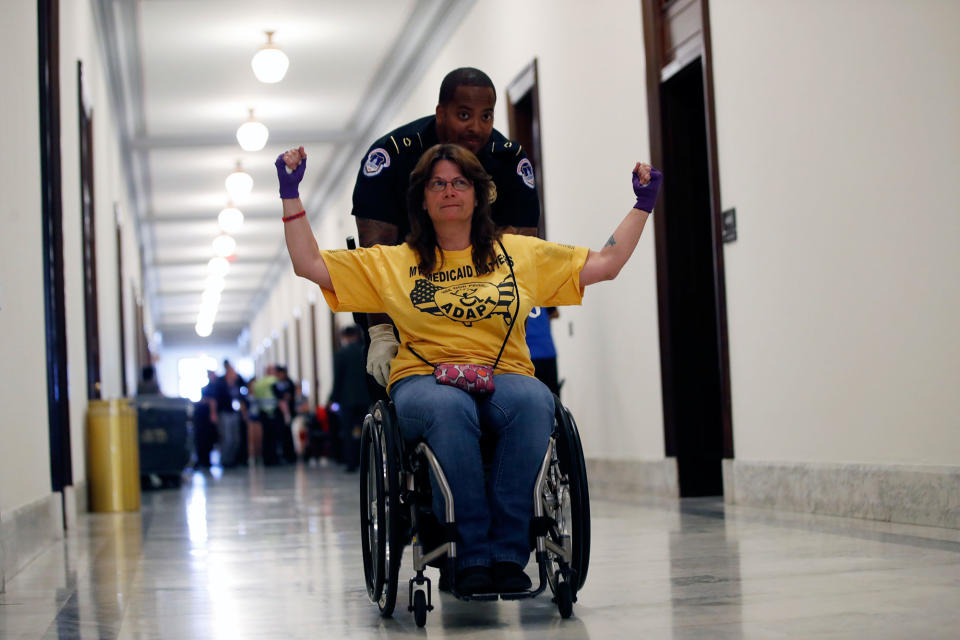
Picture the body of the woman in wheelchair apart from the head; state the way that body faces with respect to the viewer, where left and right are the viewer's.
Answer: facing the viewer

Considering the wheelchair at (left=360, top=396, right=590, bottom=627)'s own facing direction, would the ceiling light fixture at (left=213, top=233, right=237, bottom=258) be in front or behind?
behind

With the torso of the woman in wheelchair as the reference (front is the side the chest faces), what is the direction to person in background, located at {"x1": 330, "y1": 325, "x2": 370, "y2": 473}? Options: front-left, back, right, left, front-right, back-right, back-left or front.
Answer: back

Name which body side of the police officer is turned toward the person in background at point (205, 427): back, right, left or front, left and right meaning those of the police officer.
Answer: back

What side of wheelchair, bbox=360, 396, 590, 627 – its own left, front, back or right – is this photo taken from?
front

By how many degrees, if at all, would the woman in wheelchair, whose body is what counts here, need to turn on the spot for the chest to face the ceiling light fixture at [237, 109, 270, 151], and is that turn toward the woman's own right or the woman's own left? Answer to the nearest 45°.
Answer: approximately 180°

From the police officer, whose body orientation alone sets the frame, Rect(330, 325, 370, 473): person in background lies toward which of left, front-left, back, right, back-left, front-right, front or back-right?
back

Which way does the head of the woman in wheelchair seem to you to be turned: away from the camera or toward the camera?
toward the camera

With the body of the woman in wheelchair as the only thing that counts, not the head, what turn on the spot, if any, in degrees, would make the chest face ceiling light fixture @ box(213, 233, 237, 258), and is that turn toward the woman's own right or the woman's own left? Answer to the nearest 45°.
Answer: approximately 180°

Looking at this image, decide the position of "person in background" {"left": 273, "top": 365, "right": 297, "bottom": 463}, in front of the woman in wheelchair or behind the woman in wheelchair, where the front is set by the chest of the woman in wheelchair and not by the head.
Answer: behind

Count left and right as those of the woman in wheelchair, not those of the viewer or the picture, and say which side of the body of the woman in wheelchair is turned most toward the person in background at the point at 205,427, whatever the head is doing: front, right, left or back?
back
